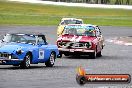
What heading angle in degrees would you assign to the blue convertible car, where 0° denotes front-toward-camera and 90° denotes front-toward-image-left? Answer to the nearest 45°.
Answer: approximately 45°
